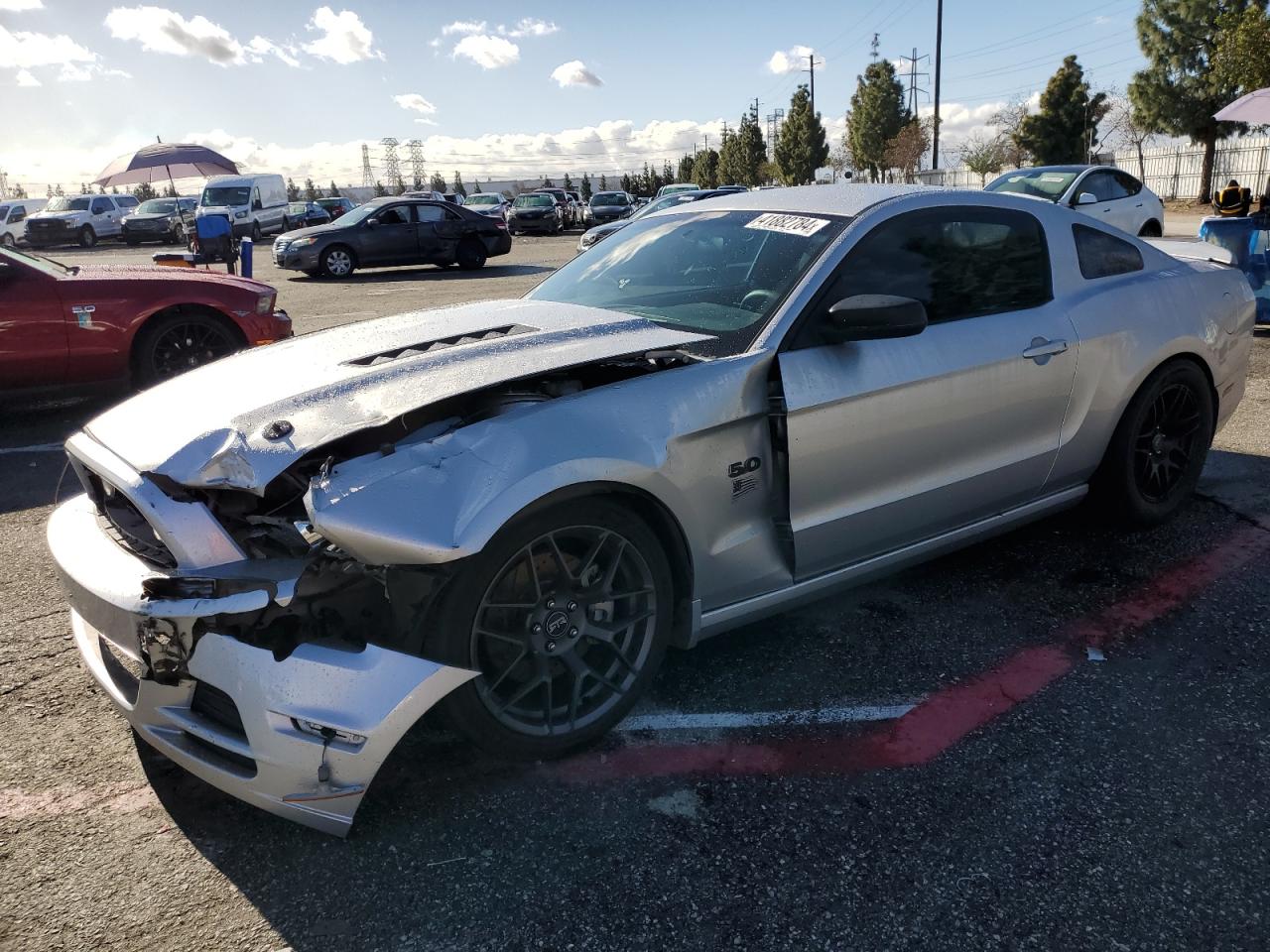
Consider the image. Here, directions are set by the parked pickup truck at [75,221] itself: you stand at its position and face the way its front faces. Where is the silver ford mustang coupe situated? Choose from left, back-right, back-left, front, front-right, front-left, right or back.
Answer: front-left

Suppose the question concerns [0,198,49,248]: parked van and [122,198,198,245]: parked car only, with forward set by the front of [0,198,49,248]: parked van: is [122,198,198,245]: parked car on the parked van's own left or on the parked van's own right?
on the parked van's own left

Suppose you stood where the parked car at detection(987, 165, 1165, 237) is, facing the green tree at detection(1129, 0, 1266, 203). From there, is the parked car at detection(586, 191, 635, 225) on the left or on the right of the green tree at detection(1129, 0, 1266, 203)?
left

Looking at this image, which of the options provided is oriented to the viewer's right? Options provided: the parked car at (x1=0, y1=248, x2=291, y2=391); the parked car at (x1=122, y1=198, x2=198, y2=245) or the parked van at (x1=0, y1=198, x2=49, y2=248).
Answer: the parked car at (x1=0, y1=248, x2=291, y2=391)

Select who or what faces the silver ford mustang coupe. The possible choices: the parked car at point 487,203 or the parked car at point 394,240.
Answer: the parked car at point 487,203

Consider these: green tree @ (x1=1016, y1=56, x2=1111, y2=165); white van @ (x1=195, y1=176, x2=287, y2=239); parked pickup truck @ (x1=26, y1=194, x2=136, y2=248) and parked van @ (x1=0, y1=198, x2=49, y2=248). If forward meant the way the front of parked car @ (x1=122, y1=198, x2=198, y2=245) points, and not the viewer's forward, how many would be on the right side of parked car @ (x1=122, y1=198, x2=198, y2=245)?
2

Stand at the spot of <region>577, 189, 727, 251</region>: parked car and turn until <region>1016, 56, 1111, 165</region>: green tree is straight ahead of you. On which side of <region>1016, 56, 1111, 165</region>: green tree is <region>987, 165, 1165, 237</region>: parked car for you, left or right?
right

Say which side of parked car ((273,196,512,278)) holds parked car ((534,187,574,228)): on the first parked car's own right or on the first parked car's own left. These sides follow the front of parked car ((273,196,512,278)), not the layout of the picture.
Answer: on the first parked car's own right

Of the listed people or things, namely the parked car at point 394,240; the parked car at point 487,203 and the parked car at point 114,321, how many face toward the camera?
1

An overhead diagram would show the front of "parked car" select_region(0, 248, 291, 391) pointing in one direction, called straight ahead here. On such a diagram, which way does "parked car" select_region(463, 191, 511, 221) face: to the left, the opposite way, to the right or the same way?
to the right

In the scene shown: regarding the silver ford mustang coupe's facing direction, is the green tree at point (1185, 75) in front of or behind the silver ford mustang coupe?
behind

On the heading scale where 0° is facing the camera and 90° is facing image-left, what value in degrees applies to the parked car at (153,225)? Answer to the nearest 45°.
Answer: approximately 45°

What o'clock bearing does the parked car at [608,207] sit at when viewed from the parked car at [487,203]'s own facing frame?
the parked car at [608,207] is roughly at 10 o'clock from the parked car at [487,203].

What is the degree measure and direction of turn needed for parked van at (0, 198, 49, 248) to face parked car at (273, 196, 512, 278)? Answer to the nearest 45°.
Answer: approximately 45° to its left

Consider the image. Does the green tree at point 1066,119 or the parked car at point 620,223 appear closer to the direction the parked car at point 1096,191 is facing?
the parked car

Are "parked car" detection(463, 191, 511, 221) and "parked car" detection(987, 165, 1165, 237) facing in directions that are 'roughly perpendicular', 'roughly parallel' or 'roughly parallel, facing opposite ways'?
roughly perpendicular
